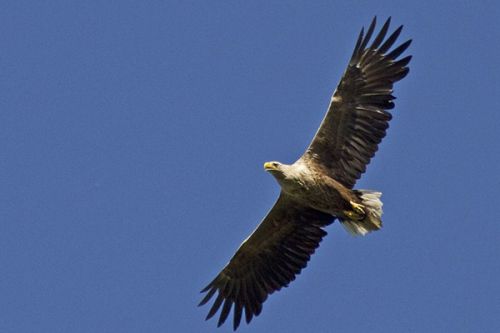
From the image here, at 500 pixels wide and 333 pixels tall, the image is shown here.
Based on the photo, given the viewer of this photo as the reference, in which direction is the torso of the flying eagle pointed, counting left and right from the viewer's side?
facing to the left of the viewer
